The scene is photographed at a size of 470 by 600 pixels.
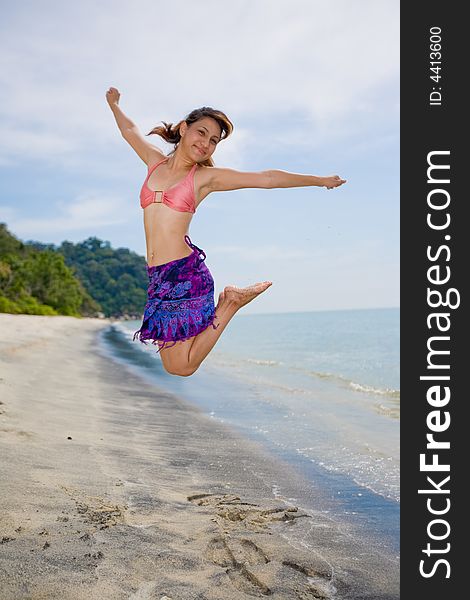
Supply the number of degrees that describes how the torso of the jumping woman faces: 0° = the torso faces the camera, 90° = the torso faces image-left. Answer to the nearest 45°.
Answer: approximately 45°
